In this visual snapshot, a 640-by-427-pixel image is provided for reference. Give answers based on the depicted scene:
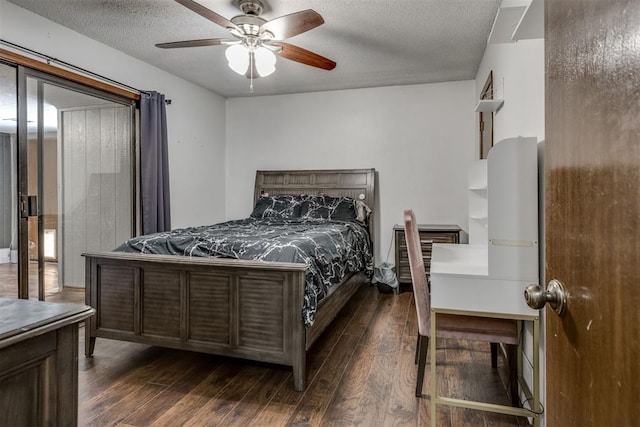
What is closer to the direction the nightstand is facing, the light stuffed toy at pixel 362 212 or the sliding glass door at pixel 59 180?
the sliding glass door

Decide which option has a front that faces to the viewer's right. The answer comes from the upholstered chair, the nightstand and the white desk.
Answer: the upholstered chair

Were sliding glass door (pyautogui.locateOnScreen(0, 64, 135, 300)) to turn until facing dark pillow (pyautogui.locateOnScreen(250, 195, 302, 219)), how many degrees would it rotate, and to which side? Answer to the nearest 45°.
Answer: approximately 45° to its left

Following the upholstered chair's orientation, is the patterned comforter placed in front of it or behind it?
behind

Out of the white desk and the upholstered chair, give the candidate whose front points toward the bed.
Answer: the white desk

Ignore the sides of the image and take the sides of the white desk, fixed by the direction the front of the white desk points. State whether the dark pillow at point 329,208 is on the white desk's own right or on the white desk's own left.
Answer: on the white desk's own right

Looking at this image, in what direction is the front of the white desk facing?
to the viewer's left

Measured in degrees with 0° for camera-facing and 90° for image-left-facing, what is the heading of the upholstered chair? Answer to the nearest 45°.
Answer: approximately 270°

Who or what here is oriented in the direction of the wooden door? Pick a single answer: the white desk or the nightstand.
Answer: the nightstand

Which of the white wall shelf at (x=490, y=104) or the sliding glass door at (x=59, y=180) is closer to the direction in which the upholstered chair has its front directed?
the white wall shelf
